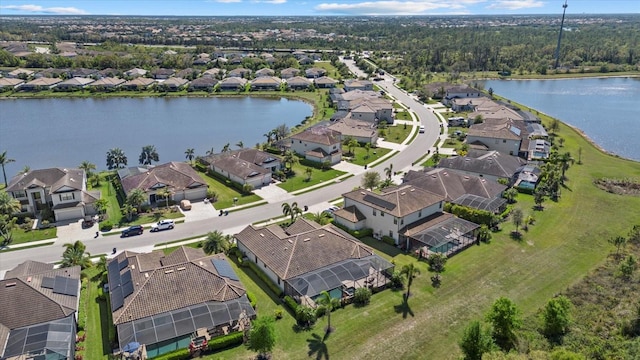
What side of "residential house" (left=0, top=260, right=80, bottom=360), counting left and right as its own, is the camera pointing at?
back

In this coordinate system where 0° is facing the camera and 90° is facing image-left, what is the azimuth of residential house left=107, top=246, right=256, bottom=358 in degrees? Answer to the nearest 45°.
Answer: approximately 180°

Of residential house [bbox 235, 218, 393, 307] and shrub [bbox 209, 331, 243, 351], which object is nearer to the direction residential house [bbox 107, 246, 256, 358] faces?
the residential house

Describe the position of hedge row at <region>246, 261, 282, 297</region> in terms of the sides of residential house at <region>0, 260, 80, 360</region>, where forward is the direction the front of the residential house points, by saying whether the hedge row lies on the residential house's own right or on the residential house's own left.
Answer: on the residential house's own right

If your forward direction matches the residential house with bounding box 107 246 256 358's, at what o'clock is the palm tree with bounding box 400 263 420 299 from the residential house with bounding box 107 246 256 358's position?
The palm tree is roughly at 3 o'clock from the residential house.

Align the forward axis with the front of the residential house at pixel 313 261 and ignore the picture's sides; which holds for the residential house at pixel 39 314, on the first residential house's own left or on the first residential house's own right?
on the first residential house's own left

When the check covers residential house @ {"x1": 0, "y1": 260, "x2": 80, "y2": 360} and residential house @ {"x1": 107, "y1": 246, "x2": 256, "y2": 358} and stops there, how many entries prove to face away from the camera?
2

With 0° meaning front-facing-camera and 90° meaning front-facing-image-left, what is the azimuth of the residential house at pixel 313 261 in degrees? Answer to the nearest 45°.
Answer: approximately 135°

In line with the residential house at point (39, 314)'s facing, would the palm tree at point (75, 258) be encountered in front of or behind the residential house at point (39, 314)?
in front
